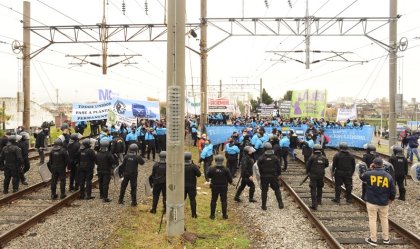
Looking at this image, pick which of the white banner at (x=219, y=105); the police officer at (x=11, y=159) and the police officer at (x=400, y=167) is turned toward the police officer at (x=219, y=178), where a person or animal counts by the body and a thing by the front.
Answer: the white banner

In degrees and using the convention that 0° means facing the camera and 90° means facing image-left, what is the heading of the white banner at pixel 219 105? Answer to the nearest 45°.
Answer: approximately 0°

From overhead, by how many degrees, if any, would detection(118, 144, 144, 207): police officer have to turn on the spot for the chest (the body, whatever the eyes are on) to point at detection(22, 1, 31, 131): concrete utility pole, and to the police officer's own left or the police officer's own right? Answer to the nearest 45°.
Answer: approximately 45° to the police officer's own left

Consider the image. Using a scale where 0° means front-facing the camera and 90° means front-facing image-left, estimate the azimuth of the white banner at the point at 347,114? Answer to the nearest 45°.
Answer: approximately 0°

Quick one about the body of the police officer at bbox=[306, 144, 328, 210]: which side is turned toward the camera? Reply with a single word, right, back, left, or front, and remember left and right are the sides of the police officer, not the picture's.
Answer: back

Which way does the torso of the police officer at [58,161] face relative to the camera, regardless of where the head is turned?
away from the camera

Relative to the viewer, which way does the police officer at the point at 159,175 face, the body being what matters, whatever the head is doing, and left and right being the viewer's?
facing away from the viewer

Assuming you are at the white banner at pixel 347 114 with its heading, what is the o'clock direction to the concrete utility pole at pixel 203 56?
The concrete utility pole is roughly at 1 o'clock from the white banner.
